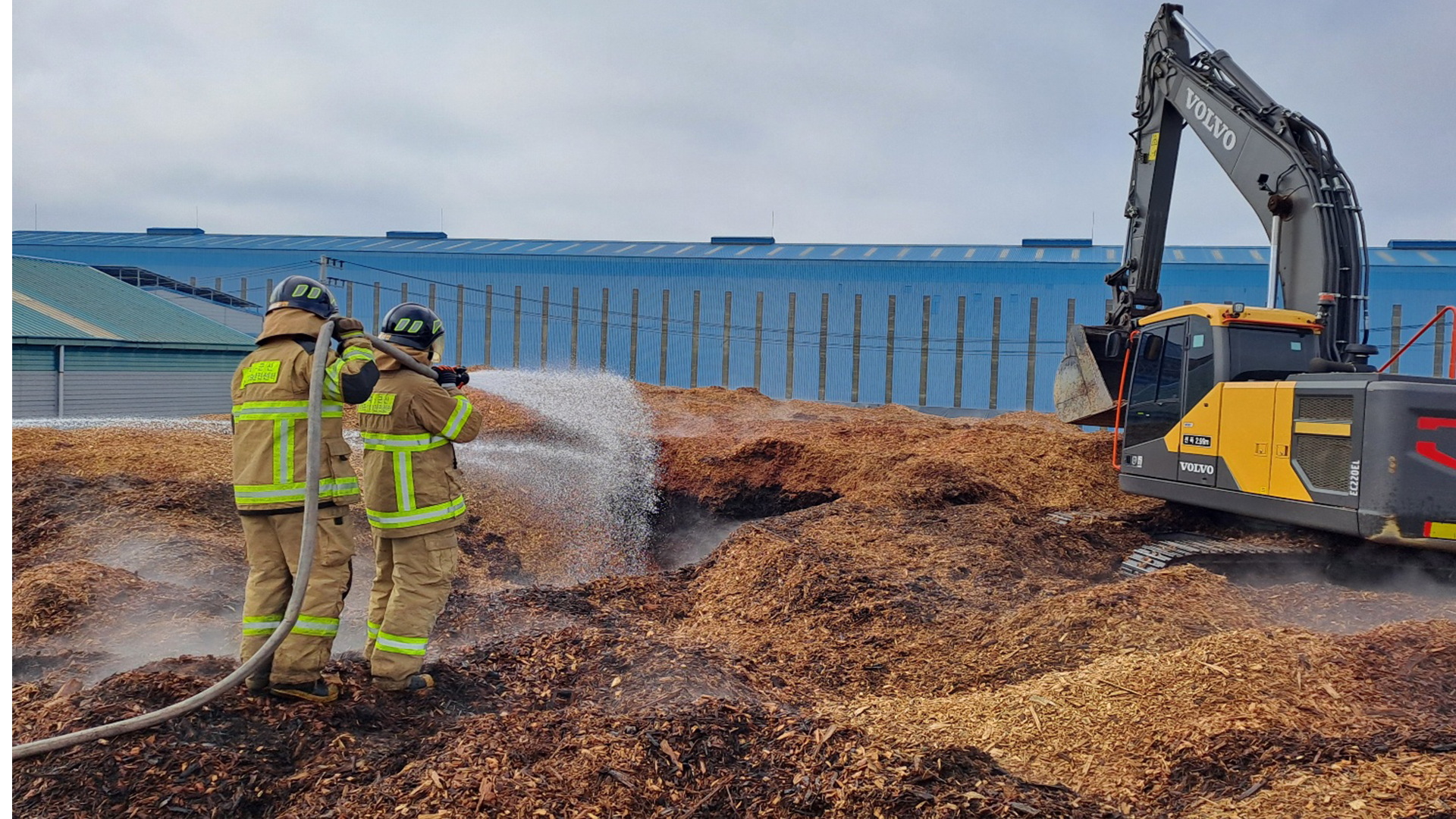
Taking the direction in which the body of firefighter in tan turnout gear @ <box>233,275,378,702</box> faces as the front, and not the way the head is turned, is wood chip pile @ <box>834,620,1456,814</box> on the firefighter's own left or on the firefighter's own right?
on the firefighter's own right

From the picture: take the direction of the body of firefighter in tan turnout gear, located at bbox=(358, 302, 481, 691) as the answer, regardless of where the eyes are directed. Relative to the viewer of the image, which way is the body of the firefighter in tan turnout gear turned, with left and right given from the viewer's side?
facing away from the viewer and to the right of the viewer

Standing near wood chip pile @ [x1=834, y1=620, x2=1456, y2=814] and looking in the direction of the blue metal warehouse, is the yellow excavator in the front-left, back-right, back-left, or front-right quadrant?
front-right

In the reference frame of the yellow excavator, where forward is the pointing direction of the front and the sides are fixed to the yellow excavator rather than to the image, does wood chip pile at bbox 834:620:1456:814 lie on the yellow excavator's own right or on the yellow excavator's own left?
on the yellow excavator's own left

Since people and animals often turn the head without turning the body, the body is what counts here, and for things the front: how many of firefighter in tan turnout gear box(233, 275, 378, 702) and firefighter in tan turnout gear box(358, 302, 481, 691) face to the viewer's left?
0

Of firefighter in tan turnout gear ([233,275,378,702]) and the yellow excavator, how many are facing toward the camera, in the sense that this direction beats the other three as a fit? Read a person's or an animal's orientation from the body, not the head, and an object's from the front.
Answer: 0

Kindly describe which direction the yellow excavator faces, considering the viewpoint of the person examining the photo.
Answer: facing away from the viewer and to the left of the viewer

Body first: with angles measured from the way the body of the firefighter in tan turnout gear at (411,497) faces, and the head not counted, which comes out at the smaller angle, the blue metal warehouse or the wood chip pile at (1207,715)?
the blue metal warehouse

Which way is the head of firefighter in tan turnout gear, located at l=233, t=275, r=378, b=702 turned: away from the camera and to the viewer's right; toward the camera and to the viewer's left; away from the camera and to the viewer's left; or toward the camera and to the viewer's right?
away from the camera and to the viewer's right

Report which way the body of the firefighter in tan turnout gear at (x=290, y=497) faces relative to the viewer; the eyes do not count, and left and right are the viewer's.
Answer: facing away from the viewer and to the right of the viewer

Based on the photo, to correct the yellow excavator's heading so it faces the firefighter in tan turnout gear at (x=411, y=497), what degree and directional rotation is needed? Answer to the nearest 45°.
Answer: approximately 90° to its left

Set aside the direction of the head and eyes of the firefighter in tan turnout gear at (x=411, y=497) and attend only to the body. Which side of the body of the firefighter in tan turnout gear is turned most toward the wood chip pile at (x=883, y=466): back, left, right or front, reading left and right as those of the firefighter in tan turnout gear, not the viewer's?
front

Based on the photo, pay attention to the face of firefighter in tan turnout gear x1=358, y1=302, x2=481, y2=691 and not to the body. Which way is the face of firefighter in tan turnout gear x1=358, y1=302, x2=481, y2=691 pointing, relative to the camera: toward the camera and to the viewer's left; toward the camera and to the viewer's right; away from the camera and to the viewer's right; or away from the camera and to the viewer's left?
away from the camera and to the viewer's right
